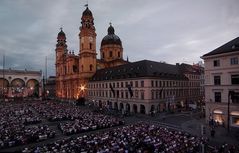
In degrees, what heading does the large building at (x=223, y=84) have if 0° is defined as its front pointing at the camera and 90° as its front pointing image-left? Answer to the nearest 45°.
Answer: approximately 45°
